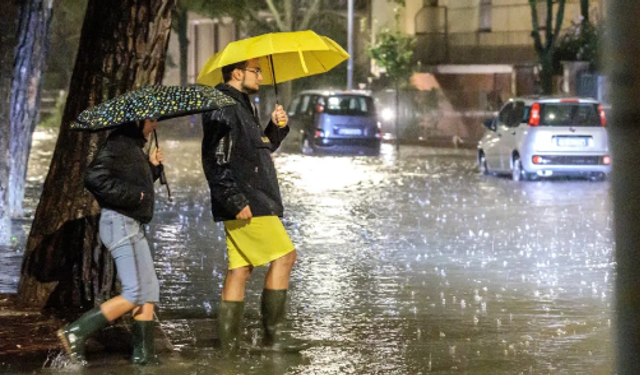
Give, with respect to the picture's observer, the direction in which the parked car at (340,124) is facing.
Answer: facing away from the viewer

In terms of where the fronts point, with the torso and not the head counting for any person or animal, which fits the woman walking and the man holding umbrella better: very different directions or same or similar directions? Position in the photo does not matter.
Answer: same or similar directions

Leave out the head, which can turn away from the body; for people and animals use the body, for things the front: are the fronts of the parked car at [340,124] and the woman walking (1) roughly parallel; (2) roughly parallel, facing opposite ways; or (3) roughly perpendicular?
roughly perpendicular

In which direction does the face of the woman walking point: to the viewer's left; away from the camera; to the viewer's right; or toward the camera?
to the viewer's right

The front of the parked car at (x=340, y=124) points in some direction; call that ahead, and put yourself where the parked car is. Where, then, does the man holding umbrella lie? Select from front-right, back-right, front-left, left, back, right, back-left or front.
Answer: back

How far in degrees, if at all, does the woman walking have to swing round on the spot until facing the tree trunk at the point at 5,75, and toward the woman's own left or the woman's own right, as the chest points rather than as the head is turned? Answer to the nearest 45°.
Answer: approximately 90° to the woman's own left

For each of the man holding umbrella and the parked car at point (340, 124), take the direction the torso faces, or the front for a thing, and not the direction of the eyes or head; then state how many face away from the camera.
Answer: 1

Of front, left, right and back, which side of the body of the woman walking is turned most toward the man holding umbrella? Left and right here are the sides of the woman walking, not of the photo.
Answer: front

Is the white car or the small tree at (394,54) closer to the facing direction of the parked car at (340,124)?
the small tree

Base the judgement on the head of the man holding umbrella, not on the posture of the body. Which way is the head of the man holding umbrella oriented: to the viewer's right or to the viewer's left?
to the viewer's right
